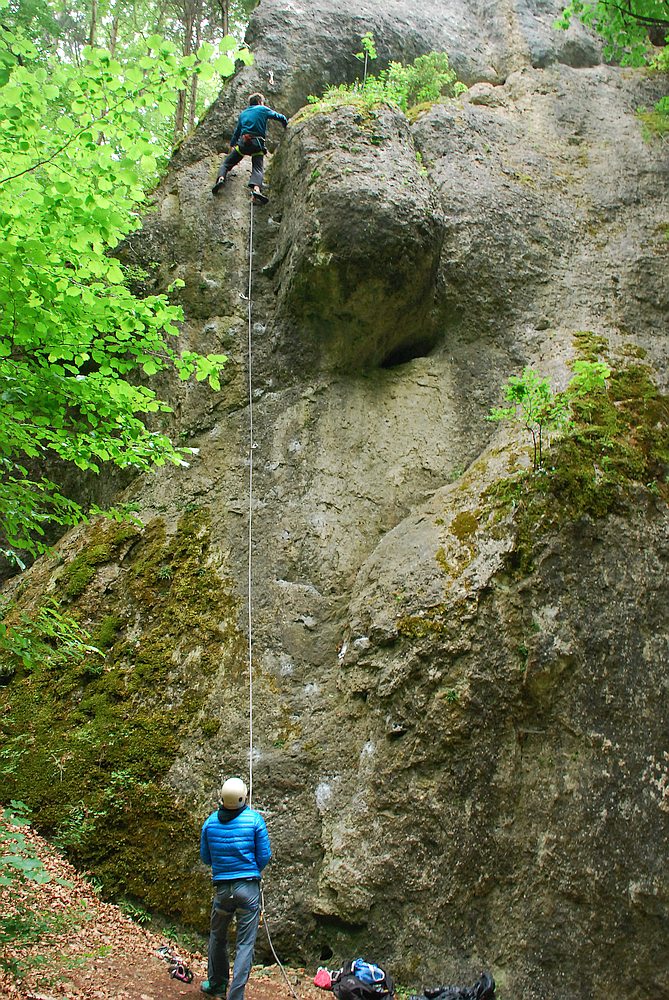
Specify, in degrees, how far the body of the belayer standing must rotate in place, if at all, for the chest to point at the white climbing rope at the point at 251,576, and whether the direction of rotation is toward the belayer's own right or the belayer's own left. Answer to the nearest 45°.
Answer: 0° — they already face it

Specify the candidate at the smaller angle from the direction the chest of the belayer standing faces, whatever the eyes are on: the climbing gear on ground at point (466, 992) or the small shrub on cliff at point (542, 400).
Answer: the small shrub on cliff

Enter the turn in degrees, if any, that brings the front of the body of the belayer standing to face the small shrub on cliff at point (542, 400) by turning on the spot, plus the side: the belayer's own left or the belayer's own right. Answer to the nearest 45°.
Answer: approximately 45° to the belayer's own right

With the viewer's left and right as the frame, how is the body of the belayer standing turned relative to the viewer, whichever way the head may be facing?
facing away from the viewer

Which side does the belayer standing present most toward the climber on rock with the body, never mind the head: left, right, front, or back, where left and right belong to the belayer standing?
front

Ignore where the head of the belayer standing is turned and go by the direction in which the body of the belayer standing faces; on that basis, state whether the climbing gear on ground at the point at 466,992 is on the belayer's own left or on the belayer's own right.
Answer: on the belayer's own right

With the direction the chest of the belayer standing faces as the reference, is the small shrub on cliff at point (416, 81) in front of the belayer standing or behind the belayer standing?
in front
